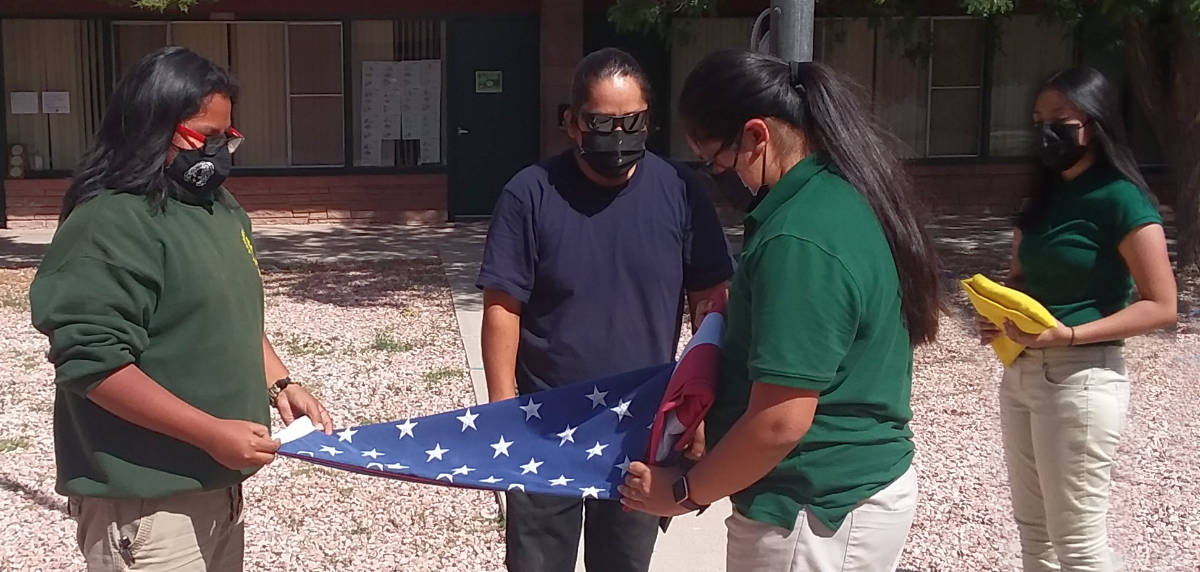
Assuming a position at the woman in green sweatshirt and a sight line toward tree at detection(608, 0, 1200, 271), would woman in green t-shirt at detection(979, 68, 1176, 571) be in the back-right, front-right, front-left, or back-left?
front-right

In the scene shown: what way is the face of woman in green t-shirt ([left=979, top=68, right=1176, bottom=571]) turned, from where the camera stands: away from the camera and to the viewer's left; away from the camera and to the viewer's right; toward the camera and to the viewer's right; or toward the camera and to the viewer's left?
toward the camera and to the viewer's left

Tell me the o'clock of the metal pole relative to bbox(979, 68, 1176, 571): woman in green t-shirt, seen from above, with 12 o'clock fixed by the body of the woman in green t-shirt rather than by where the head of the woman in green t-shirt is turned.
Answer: The metal pole is roughly at 3 o'clock from the woman in green t-shirt.

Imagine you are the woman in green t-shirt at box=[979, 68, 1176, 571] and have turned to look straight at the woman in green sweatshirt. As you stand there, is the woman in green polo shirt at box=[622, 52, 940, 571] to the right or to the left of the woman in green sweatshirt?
left

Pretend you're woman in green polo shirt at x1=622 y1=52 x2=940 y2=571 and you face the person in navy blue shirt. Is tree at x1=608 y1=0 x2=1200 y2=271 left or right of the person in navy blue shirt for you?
right

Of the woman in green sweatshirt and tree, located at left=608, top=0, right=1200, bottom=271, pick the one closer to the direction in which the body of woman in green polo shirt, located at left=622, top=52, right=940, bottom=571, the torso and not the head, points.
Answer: the woman in green sweatshirt

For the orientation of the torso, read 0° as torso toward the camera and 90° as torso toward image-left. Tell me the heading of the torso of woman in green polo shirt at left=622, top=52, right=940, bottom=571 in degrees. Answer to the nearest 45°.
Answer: approximately 90°

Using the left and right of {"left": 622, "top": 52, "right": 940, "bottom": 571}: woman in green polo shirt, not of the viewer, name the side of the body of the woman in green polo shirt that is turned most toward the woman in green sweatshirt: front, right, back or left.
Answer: front

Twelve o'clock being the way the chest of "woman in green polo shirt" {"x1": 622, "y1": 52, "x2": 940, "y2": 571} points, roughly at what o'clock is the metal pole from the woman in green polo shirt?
The metal pole is roughly at 3 o'clock from the woman in green polo shirt.

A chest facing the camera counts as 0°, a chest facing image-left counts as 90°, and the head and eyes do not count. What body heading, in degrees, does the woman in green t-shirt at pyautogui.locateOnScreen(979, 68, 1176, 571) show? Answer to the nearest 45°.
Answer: approximately 45°

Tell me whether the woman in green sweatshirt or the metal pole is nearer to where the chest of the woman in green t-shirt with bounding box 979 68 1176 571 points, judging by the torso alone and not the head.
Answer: the woman in green sweatshirt

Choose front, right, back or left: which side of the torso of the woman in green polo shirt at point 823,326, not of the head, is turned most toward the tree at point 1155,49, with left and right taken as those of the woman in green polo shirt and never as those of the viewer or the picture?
right

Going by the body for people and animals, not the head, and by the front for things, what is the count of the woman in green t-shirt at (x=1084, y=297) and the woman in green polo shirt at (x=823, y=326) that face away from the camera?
0

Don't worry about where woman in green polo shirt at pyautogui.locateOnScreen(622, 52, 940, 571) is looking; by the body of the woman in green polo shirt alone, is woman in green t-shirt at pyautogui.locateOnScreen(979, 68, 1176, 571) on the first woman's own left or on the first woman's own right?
on the first woman's own right

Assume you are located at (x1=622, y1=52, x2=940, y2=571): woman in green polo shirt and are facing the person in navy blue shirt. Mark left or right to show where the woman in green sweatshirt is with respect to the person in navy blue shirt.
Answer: left
